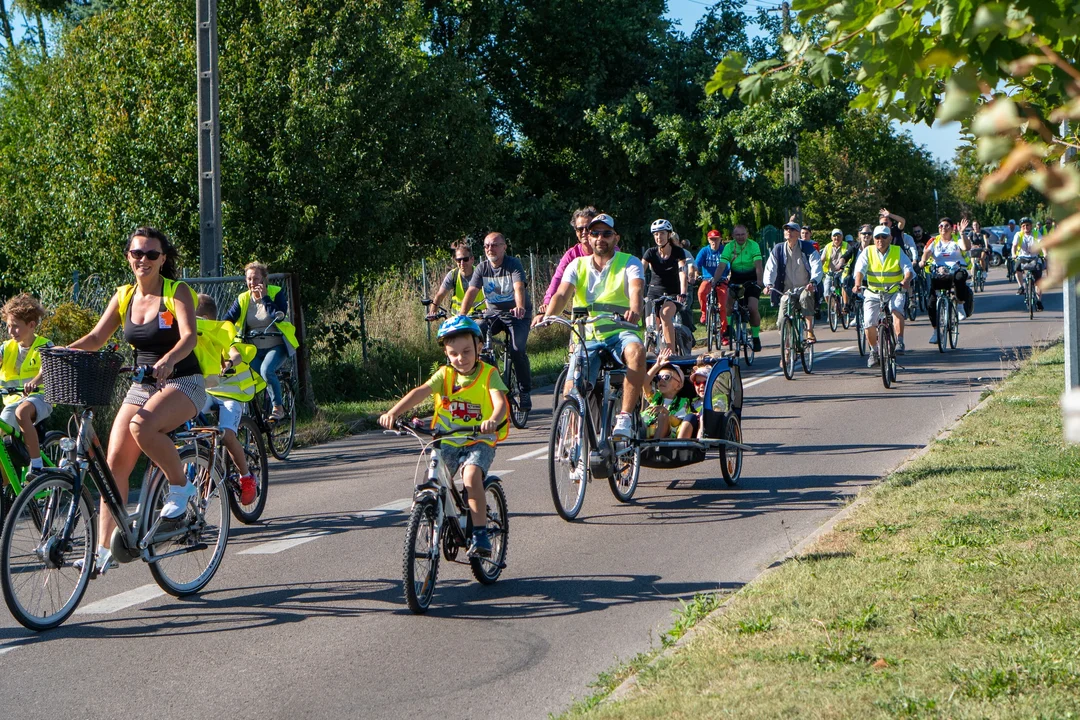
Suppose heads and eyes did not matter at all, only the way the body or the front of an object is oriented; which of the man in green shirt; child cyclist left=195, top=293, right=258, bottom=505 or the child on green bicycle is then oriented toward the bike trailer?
the man in green shirt

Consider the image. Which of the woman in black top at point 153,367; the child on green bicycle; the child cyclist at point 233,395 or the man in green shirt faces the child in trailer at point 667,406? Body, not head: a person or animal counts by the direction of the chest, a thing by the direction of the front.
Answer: the man in green shirt

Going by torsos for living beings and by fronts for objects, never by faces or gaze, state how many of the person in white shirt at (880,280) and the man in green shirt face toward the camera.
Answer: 2

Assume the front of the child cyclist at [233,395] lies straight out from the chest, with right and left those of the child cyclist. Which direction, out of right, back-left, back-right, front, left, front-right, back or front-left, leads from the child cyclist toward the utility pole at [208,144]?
back-right

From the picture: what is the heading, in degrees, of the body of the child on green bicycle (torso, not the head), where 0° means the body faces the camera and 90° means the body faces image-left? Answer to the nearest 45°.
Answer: approximately 45°

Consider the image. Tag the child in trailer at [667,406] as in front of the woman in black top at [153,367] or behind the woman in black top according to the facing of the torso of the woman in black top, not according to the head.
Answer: behind

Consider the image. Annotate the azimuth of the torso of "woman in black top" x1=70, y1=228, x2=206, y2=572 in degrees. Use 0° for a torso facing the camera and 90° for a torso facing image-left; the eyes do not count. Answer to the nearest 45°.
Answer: approximately 45°

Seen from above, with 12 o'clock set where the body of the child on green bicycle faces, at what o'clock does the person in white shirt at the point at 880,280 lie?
The person in white shirt is roughly at 7 o'clock from the child on green bicycle.

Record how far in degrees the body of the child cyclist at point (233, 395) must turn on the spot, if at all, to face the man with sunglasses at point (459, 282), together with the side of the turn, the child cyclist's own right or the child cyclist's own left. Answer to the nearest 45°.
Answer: approximately 180°

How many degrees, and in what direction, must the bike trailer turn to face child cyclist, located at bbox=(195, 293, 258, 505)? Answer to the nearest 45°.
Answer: approximately 45° to its right
